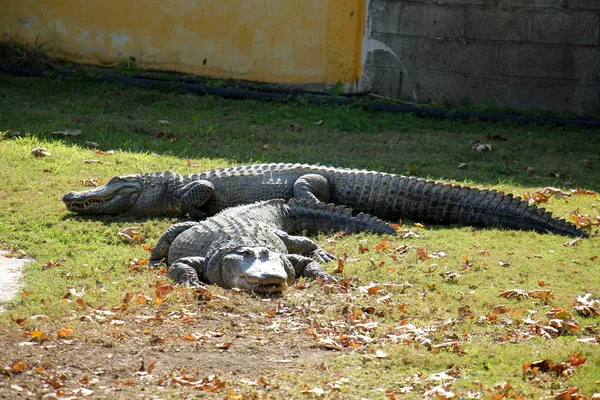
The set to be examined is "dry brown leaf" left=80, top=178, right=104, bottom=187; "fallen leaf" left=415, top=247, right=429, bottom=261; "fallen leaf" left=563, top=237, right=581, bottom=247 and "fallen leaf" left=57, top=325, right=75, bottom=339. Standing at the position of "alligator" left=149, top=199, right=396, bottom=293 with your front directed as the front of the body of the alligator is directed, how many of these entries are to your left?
2

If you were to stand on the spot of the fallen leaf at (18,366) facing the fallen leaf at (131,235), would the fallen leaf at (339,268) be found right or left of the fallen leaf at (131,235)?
right

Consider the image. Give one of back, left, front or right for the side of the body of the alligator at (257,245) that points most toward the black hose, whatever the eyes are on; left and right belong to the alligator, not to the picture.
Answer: back

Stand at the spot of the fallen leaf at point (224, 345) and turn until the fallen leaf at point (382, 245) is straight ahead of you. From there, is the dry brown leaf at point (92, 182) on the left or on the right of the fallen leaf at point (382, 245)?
left

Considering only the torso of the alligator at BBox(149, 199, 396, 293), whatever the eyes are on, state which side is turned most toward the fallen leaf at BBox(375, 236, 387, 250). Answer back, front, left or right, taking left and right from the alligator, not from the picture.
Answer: left

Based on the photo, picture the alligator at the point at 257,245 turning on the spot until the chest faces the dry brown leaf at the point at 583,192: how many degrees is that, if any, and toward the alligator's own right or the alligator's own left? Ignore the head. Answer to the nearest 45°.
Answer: approximately 135° to the alligator's own left

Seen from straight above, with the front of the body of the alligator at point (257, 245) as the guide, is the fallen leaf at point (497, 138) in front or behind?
behind

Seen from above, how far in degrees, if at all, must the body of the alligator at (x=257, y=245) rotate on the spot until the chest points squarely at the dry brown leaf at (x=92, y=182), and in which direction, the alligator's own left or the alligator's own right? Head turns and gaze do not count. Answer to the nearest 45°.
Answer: approximately 135° to the alligator's own right

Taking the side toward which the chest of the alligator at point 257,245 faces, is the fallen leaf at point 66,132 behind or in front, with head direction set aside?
behind

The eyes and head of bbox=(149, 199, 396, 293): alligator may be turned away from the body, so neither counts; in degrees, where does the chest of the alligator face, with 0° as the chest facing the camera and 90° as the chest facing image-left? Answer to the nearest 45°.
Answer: approximately 0°

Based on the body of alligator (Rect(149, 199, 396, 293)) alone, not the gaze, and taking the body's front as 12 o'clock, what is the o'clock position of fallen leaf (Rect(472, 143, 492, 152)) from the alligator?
The fallen leaf is roughly at 7 o'clock from the alligator.

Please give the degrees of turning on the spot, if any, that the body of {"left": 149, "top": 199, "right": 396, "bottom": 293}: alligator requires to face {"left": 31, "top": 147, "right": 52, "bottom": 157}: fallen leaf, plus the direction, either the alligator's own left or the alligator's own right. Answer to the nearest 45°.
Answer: approximately 135° to the alligator's own right

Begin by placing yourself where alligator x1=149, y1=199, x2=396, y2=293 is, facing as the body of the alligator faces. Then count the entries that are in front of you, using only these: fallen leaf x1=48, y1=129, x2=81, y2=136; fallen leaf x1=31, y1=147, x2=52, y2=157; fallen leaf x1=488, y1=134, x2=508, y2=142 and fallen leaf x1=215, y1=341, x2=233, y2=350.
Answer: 1

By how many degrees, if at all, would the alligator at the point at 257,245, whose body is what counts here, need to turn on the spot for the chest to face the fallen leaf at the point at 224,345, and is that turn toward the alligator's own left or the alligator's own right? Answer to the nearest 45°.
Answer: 0° — it already faces it

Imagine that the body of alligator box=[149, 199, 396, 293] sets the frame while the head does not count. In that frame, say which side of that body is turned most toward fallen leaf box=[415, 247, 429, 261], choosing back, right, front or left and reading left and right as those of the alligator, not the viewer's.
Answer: left
